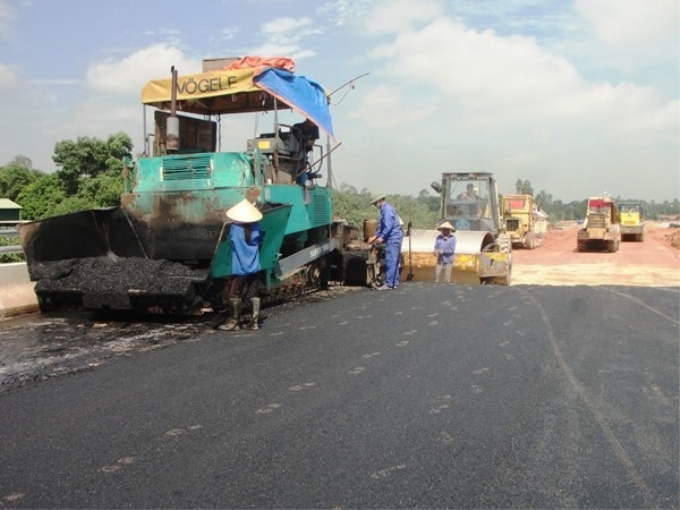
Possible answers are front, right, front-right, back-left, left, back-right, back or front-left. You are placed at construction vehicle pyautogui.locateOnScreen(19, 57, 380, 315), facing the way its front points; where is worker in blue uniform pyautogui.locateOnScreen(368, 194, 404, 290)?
back

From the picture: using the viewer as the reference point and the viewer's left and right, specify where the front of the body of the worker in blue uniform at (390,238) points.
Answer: facing to the left of the viewer

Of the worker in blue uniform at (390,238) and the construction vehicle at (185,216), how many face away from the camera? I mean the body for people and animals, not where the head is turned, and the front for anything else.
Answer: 0

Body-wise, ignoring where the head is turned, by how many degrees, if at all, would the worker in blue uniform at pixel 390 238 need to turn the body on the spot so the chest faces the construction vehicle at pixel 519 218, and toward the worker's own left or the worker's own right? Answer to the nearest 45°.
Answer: approximately 90° to the worker's own right

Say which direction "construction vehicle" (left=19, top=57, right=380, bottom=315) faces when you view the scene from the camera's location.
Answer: facing the viewer and to the left of the viewer

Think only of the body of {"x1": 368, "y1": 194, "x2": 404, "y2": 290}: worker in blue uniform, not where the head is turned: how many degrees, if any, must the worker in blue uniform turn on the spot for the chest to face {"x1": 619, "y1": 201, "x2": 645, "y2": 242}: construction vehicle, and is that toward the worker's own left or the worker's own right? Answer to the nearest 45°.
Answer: approximately 135° to the worker's own right

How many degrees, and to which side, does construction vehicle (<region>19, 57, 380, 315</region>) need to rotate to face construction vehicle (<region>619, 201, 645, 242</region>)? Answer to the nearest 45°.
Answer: approximately 180°

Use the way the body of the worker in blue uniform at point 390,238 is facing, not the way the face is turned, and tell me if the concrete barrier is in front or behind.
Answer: in front

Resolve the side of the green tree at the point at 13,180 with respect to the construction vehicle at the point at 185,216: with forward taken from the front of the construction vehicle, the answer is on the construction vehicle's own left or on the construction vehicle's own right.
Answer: on the construction vehicle's own right

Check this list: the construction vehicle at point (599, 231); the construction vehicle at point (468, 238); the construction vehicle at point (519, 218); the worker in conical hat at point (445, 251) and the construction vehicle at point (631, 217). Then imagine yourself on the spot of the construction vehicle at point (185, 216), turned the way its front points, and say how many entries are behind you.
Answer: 5

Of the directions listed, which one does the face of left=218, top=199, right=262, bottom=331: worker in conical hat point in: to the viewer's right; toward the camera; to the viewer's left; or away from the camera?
away from the camera
